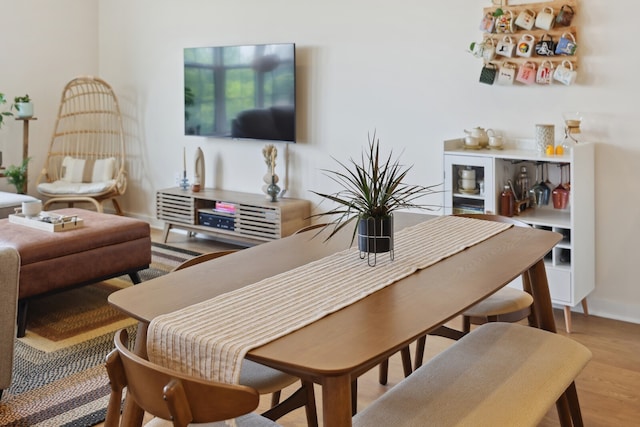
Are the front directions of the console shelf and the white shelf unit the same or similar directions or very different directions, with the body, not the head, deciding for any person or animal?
same or similar directions

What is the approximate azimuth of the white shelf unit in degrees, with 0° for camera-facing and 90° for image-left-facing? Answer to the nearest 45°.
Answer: approximately 45°

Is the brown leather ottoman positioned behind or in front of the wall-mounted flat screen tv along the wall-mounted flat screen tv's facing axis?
in front

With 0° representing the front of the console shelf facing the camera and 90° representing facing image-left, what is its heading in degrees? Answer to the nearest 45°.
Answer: approximately 45°

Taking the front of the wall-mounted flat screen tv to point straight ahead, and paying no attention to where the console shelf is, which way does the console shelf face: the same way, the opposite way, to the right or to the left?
the same way

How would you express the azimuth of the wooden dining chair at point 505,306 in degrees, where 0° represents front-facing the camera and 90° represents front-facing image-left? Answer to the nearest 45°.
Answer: approximately 45°

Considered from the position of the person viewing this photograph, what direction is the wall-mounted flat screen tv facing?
facing the viewer and to the left of the viewer

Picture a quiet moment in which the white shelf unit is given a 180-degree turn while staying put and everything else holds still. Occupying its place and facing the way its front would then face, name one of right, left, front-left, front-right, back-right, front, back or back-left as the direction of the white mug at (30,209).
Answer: back-left

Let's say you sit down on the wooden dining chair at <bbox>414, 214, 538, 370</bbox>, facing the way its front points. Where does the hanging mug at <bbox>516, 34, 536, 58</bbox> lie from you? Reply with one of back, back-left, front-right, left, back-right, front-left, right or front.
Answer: back-right

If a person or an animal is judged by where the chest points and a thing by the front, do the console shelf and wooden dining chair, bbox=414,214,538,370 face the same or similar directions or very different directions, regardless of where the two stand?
same or similar directions

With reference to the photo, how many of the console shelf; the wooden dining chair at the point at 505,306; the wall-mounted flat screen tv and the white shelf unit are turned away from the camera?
0

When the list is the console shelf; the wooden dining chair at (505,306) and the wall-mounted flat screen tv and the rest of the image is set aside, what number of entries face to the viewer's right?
0

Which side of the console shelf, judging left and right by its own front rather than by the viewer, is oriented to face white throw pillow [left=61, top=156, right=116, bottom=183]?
right

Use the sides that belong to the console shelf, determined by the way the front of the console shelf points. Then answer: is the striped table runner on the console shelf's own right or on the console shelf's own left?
on the console shelf's own left

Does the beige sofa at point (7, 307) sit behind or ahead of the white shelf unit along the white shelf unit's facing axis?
ahead

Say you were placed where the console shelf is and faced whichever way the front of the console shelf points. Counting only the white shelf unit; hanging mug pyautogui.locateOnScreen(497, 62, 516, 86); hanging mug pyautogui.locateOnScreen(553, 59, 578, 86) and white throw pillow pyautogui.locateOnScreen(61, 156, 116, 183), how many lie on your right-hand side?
1

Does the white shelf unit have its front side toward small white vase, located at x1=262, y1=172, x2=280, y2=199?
no

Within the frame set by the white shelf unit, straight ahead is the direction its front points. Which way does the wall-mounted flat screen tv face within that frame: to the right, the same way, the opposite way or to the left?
the same way

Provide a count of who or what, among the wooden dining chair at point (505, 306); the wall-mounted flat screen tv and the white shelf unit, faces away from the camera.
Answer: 0

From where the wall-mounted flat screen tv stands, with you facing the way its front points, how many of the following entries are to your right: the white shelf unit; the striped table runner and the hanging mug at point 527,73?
0

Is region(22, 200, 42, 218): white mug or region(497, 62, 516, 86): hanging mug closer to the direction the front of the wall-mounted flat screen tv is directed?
the white mug

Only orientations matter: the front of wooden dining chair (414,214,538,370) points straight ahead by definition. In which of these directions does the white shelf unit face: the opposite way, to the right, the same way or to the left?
the same way
